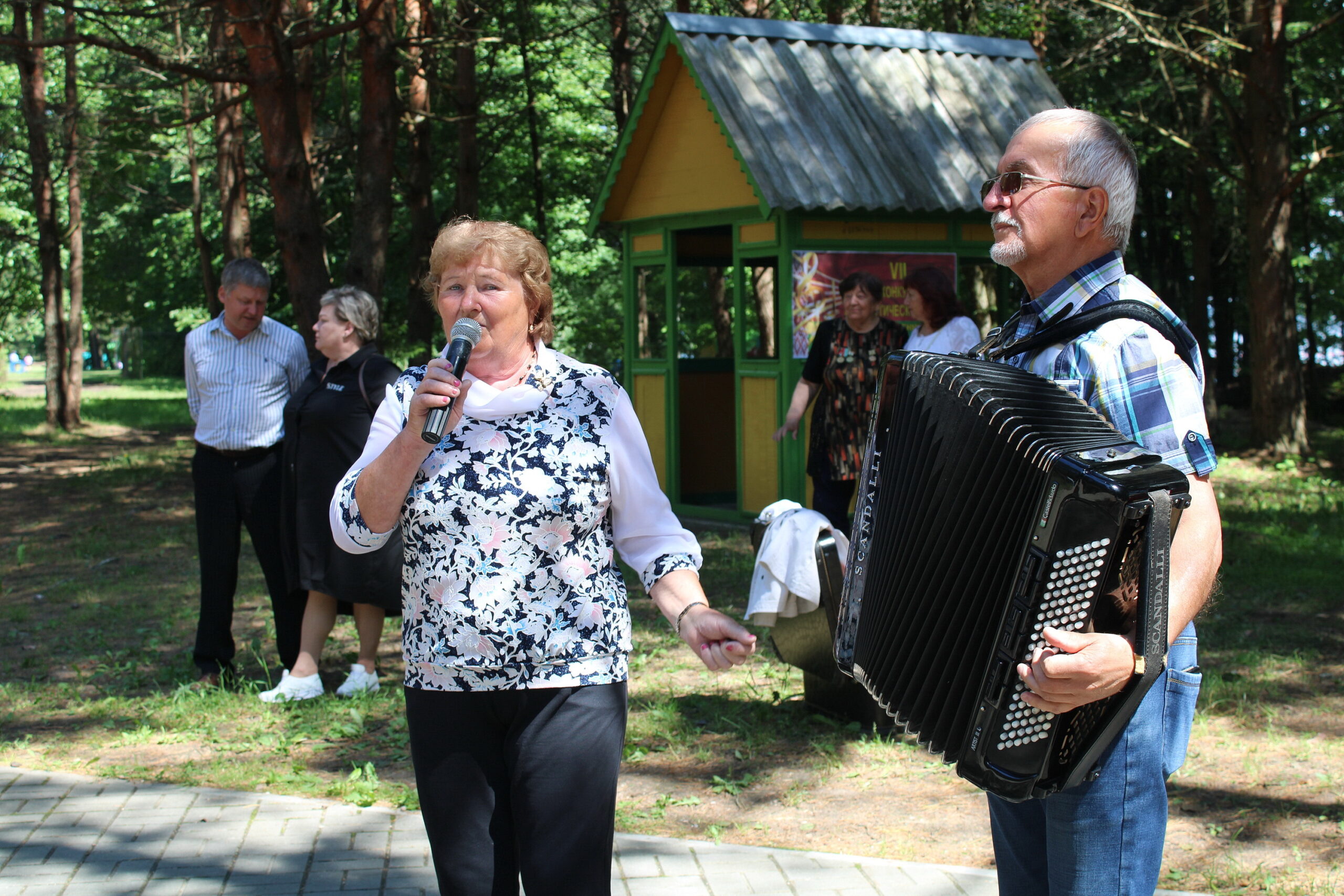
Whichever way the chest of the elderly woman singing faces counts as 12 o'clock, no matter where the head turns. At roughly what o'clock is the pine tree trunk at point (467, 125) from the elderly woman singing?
The pine tree trunk is roughly at 6 o'clock from the elderly woman singing.

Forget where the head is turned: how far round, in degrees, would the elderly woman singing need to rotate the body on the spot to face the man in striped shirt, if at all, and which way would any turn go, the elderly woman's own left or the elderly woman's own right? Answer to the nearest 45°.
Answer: approximately 180°

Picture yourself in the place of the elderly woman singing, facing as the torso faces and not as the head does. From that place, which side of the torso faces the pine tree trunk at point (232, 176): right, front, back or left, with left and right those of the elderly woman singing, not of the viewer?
back

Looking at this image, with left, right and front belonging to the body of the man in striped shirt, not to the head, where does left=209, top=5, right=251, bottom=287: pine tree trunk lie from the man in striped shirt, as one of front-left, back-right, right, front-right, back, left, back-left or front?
back

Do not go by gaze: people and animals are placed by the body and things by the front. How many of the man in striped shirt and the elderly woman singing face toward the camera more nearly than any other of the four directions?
2

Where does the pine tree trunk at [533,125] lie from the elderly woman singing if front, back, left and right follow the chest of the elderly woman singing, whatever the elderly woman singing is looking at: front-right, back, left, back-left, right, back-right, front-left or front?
back

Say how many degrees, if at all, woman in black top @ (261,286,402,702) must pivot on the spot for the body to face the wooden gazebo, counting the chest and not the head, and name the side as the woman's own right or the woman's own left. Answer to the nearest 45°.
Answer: approximately 180°

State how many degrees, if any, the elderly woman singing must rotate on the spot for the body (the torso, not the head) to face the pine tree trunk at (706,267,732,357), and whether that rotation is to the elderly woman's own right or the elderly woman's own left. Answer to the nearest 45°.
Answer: approximately 180°

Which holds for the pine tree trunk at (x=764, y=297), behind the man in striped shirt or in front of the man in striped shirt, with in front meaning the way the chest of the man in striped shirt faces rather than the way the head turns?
behind

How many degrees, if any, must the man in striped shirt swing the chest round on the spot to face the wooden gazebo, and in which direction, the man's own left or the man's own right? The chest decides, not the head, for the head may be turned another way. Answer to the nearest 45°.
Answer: approximately 135° to the man's own left

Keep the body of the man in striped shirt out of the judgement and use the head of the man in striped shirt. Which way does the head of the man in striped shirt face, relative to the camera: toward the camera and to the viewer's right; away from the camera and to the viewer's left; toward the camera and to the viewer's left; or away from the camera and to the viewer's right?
toward the camera and to the viewer's right
